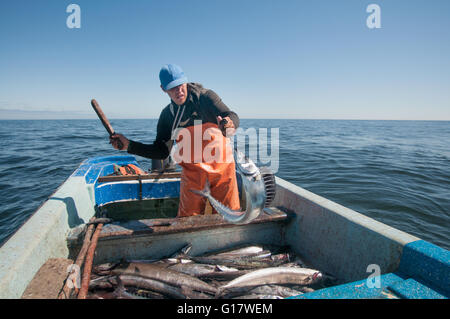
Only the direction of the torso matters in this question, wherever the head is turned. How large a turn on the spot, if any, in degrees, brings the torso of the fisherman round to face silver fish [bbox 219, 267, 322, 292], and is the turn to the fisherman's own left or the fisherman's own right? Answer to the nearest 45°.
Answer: approximately 45° to the fisherman's own left

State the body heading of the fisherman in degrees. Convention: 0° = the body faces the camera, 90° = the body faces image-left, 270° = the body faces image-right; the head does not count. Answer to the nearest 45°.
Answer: approximately 0°
